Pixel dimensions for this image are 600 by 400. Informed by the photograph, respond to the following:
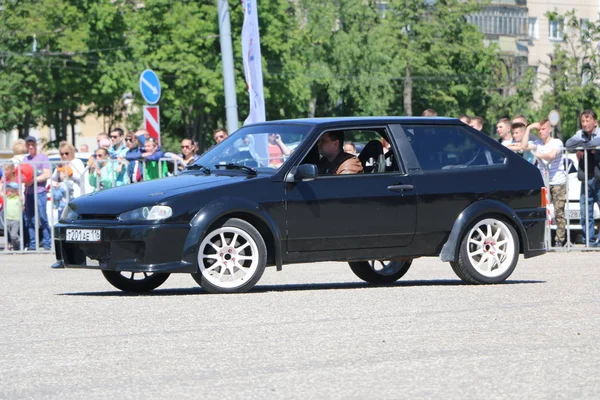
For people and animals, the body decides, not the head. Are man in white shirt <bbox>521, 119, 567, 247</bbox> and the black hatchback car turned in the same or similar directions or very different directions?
same or similar directions

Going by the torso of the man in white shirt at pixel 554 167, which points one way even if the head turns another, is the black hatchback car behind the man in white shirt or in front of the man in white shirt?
in front

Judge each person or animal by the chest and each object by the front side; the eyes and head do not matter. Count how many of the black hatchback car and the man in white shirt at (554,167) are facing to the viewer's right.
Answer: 0

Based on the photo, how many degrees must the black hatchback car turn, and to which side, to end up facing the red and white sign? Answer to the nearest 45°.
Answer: approximately 135° to its right

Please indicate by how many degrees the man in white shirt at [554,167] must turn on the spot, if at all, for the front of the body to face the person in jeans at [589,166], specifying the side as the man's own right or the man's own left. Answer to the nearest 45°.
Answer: approximately 135° to the man's own left

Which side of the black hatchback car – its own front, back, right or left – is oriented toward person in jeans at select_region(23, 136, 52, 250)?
right

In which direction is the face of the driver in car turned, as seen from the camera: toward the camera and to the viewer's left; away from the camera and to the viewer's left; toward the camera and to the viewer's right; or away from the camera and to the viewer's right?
toward the camera and to the viewer's left

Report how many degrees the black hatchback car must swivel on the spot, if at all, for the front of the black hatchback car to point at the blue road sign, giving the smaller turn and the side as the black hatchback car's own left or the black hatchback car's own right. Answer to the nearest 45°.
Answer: approximately 135° to the black hatchback car's own right

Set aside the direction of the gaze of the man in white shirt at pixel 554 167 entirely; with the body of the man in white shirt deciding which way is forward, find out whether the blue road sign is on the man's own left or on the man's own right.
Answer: on the man's own right

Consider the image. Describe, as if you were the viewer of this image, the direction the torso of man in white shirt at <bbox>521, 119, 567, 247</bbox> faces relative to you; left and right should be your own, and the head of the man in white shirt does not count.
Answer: facing the viewer and to the left of the viewer

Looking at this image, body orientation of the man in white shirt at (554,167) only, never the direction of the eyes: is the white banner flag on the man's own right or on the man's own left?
on the man's own right
